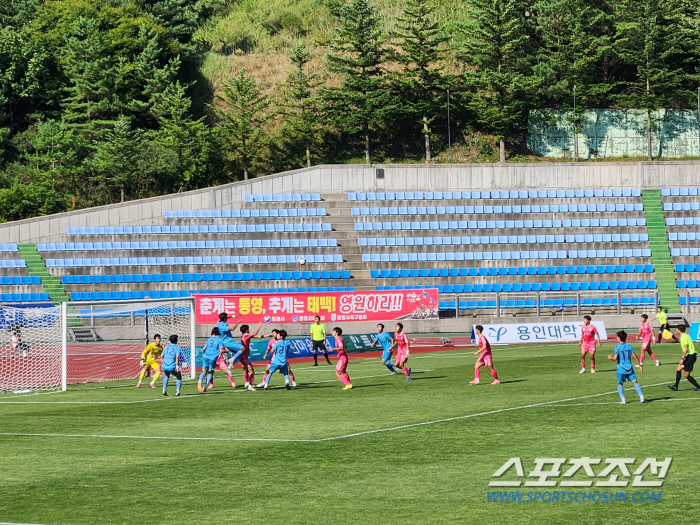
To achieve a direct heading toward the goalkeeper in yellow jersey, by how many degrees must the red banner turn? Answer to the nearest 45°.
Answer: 0° — it already faces them

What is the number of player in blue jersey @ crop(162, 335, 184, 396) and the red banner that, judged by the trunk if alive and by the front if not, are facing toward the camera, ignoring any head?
1

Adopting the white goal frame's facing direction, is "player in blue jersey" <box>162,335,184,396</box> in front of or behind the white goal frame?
in front

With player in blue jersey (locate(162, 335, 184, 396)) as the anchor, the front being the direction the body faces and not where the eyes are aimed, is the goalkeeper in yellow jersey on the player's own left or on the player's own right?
on the player's own left

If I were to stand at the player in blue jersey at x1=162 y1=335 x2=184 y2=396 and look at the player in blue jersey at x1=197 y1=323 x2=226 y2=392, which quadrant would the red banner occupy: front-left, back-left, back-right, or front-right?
front-left

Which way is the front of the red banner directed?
toward the camera

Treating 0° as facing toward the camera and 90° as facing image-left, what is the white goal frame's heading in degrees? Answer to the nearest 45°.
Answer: approximately 315°

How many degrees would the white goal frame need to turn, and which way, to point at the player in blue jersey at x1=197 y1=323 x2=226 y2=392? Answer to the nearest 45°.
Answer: approximately 45° to its right

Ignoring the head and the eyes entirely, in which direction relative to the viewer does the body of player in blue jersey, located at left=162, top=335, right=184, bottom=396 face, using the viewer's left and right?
facing away from the viewer and to the right of the viewer

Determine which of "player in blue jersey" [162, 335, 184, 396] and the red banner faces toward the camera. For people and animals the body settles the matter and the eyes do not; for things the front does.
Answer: the red banner

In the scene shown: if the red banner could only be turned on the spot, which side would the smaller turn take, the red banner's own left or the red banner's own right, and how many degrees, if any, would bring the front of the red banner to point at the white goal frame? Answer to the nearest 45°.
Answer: approximately 45° to the red banner's own right
